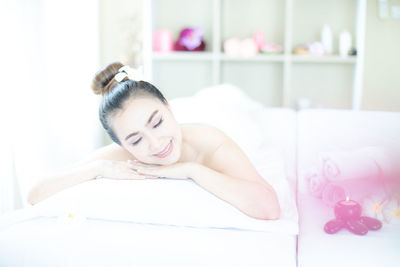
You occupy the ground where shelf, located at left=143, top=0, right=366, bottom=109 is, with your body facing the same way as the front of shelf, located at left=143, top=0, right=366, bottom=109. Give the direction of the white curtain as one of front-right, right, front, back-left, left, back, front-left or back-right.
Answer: front-right

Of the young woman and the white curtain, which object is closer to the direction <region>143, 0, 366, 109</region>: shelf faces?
the young woman

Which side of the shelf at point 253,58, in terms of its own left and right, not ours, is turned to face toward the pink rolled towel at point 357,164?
front

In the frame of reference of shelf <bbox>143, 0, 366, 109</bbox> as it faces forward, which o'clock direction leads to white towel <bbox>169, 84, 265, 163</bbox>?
The white towel is roughly at 12 o'clock from the shelf.

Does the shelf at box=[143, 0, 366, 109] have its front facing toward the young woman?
yes

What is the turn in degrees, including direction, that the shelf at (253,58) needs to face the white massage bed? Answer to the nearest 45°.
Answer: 0° — it already faces it

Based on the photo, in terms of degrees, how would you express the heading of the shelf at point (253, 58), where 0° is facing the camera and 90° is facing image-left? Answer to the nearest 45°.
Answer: approximately 0°

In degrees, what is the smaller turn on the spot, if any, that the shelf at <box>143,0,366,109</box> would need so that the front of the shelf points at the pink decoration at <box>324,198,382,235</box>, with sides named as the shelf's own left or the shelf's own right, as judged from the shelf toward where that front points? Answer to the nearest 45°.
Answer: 0° — it already faces it

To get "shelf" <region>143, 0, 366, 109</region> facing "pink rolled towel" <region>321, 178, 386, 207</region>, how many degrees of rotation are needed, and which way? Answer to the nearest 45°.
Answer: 0° — it already faces it

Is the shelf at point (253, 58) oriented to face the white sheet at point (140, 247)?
yes
